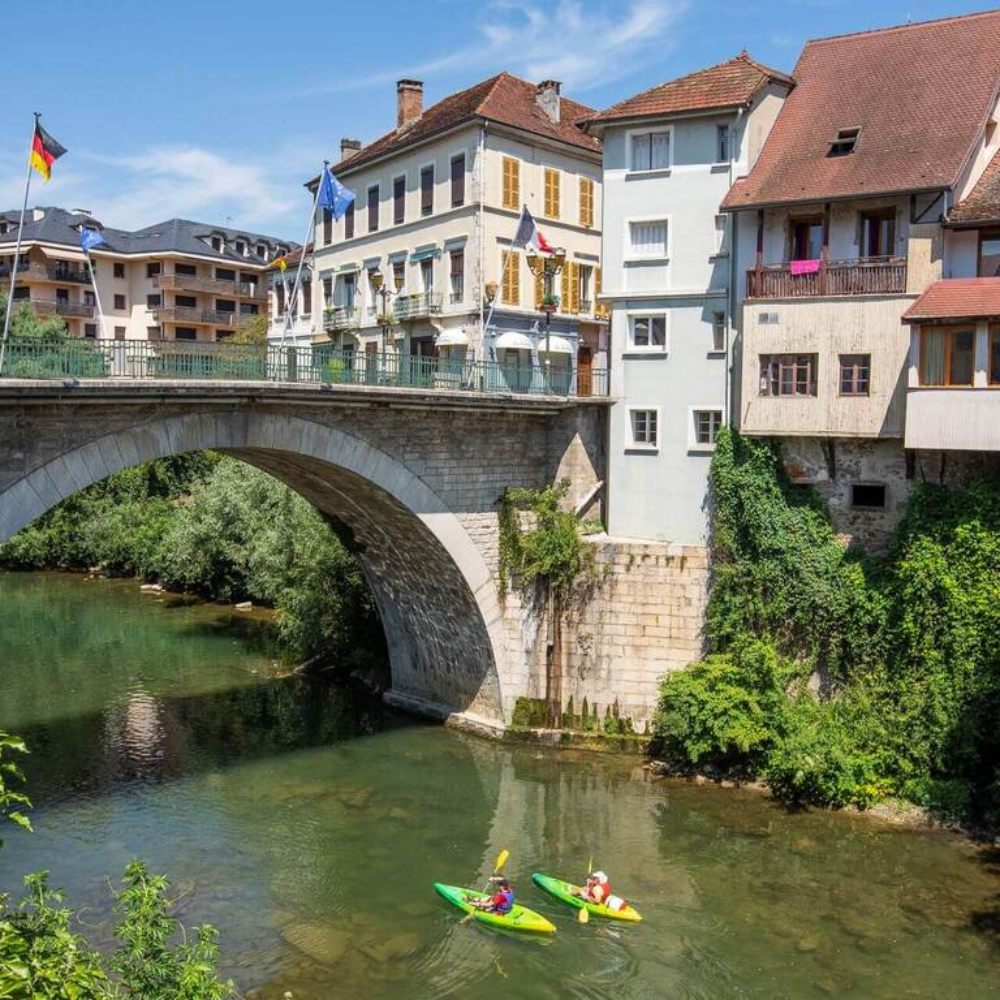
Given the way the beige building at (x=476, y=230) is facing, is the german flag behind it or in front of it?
in front

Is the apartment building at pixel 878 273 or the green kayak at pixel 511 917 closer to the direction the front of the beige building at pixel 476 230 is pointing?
the green kayak

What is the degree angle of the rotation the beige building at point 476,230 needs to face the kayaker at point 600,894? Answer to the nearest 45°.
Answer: approximately 45° to its left

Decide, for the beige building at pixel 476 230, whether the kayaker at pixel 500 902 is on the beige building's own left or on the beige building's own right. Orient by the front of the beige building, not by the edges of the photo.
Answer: on the beige building's own left

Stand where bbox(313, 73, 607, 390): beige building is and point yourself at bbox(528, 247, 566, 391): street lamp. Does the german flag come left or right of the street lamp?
right

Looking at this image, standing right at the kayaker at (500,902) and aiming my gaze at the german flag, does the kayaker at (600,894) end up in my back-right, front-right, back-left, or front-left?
back-right

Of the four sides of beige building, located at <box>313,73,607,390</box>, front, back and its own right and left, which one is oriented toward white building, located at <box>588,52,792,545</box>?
left

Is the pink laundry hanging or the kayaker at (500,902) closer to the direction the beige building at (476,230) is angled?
the kayaker

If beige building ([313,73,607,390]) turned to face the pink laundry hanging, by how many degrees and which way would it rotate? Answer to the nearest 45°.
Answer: approximately 90° to its left

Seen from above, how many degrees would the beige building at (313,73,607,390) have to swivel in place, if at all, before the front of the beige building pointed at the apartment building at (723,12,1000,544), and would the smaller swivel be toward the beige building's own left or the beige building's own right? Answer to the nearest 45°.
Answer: approximately 90° to the beige building's own left

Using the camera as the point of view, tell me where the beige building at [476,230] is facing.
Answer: facing the viewer and to the left of the viewer

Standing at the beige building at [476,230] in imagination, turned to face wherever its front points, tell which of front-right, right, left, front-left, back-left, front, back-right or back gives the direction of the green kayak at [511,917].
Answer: front-left
